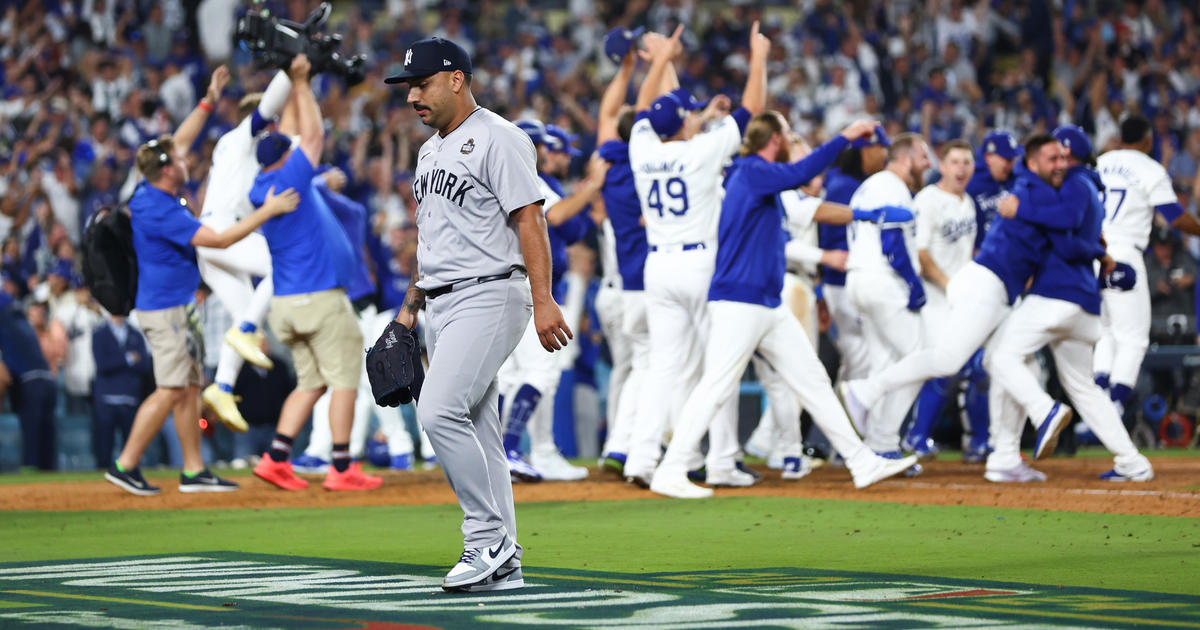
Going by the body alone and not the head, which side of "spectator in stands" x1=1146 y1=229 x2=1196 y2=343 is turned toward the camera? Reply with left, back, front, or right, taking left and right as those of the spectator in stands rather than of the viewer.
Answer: front

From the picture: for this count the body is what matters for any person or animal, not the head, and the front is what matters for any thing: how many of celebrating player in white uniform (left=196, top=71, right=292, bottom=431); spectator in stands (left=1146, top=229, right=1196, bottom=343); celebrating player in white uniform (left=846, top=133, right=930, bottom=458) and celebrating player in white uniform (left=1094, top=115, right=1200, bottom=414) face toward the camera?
1

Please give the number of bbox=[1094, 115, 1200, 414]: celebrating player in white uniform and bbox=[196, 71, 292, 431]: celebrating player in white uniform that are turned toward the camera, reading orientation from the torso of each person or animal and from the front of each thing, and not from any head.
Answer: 0

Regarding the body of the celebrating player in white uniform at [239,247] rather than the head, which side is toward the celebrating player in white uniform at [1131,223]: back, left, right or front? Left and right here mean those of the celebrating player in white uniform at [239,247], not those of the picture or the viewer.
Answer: front

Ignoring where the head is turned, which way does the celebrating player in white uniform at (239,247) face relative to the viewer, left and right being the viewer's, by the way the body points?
facing to the right of the viewer

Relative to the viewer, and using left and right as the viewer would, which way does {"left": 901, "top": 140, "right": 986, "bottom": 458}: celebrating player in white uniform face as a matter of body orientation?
facing the viewer and to the right of the viewer
